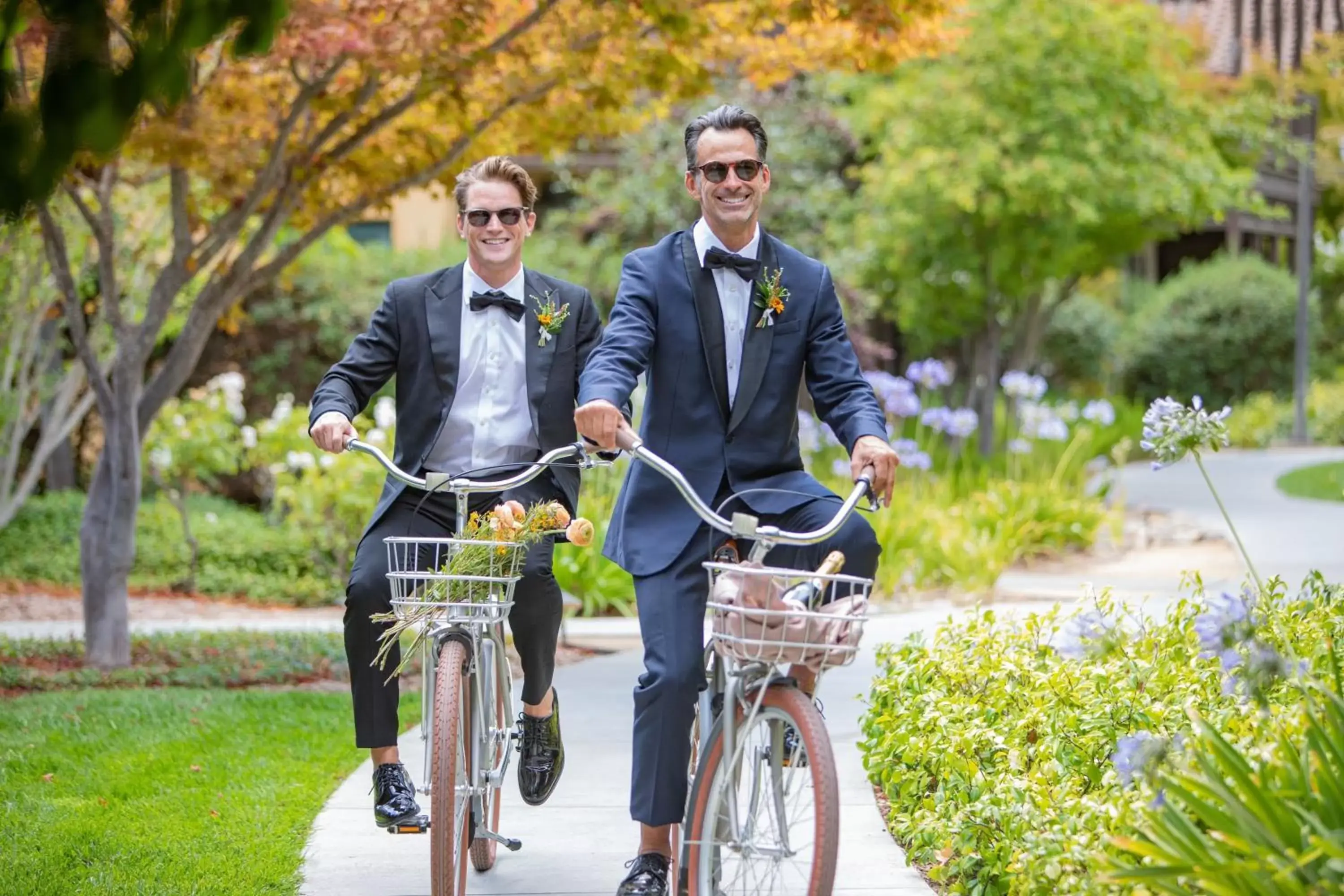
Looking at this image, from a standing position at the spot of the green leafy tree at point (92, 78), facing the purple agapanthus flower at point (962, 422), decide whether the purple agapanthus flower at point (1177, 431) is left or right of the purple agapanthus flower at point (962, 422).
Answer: right

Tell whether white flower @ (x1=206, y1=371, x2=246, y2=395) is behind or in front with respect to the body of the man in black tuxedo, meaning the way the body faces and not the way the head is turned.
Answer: behind

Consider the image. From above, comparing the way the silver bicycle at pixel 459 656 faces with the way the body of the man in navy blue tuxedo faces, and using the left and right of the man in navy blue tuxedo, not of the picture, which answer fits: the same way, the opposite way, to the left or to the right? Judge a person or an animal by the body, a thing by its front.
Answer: the same way

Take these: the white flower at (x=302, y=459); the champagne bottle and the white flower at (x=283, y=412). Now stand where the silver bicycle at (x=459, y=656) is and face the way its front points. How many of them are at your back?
2

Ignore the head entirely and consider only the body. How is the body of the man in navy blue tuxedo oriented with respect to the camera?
toward the camera

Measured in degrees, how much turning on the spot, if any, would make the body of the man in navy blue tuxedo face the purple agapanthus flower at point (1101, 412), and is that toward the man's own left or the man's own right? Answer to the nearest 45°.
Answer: approximately 180°

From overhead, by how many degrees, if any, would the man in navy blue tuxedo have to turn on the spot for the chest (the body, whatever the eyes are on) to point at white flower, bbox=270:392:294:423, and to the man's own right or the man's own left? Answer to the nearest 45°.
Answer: approximately 180°

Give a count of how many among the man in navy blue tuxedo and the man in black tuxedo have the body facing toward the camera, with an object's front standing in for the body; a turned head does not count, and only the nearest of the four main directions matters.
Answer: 2

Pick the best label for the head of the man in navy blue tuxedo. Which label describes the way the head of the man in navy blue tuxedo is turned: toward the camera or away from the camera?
toward the camera

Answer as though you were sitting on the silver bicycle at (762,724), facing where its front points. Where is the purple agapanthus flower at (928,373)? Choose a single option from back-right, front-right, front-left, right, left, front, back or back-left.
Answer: back-left

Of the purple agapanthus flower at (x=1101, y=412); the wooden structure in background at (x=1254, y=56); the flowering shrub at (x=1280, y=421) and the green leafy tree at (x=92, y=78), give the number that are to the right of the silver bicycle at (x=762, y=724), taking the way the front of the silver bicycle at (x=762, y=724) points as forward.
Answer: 1

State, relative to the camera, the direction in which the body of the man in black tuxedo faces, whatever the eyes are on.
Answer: toward the camera

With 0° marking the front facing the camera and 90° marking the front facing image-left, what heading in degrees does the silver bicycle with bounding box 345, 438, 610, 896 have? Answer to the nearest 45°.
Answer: approximately 0°

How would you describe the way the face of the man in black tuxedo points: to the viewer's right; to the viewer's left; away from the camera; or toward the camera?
toward the camera

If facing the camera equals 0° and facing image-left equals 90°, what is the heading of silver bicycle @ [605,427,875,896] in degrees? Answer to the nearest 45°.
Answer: approximately 315°

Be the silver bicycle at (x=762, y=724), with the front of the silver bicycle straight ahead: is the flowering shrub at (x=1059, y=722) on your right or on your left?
on your left
